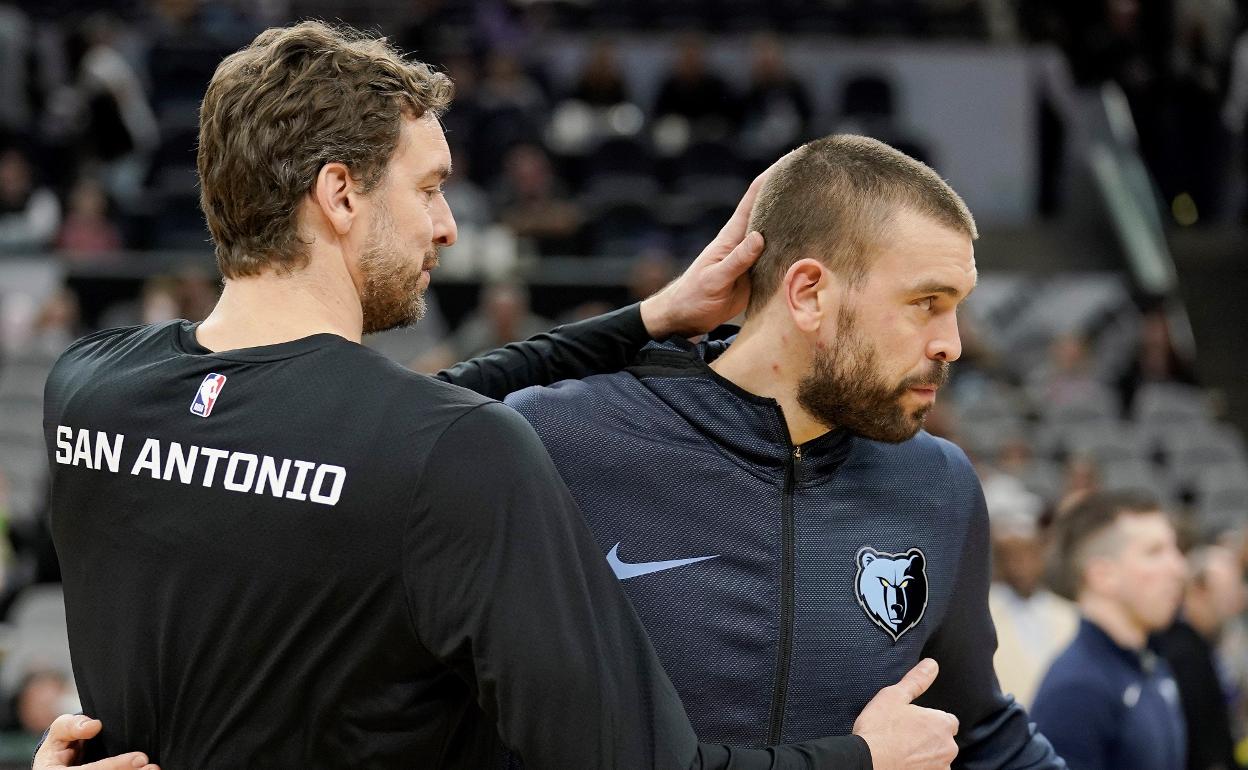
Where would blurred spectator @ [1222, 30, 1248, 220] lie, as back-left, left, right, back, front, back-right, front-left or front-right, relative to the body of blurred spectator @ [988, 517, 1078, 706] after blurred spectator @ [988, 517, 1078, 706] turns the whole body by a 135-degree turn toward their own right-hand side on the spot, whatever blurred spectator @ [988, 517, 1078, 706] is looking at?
front-right

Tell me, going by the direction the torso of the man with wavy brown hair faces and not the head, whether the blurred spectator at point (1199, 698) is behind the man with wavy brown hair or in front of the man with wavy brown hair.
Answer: in front

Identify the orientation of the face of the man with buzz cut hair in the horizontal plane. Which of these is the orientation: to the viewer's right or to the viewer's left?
to the viewer's right

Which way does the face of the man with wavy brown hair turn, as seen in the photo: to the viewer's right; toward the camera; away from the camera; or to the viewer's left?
to the viewer's right

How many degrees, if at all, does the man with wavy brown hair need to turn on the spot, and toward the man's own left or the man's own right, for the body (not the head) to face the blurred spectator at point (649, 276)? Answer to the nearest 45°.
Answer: approximately 45° to the man's own left

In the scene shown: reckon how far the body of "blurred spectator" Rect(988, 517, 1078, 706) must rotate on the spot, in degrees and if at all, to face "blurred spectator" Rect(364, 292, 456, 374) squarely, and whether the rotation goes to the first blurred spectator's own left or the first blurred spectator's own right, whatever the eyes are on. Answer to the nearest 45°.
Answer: approximately 135° to the first blurred spectator's own right

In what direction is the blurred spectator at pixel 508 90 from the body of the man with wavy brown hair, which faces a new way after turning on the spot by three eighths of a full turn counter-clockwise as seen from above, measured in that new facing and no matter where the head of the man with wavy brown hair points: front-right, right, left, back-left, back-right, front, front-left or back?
right

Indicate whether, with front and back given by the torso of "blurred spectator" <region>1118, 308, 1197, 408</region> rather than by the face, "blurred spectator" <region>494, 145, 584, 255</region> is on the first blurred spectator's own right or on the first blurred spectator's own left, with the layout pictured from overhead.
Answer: on the first blurred spectator's own right

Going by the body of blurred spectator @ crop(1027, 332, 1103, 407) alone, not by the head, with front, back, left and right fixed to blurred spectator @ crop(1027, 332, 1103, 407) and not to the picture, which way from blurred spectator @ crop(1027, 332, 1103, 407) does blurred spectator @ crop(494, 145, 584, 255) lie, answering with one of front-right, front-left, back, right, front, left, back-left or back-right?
right

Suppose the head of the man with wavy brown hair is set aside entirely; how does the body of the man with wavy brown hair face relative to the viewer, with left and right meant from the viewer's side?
facing away from the viewer and to the right of the viewer
